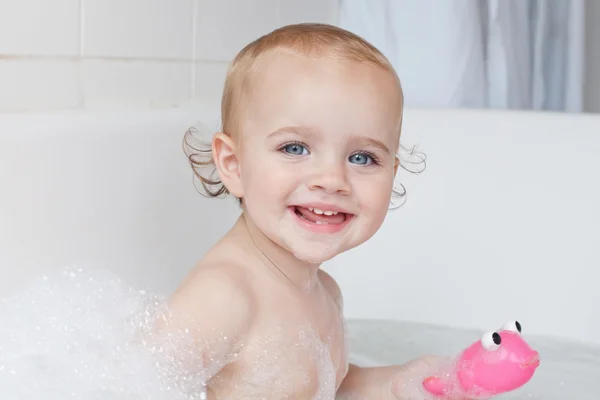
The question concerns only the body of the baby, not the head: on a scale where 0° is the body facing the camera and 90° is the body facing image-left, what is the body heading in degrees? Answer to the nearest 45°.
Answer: approximately 315°
